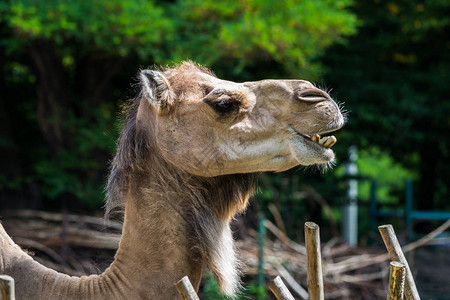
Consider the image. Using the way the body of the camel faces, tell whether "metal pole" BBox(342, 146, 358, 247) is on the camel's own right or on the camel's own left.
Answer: on the camel's own left

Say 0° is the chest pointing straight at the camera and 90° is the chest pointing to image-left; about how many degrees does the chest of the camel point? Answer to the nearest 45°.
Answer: approximately 270°
